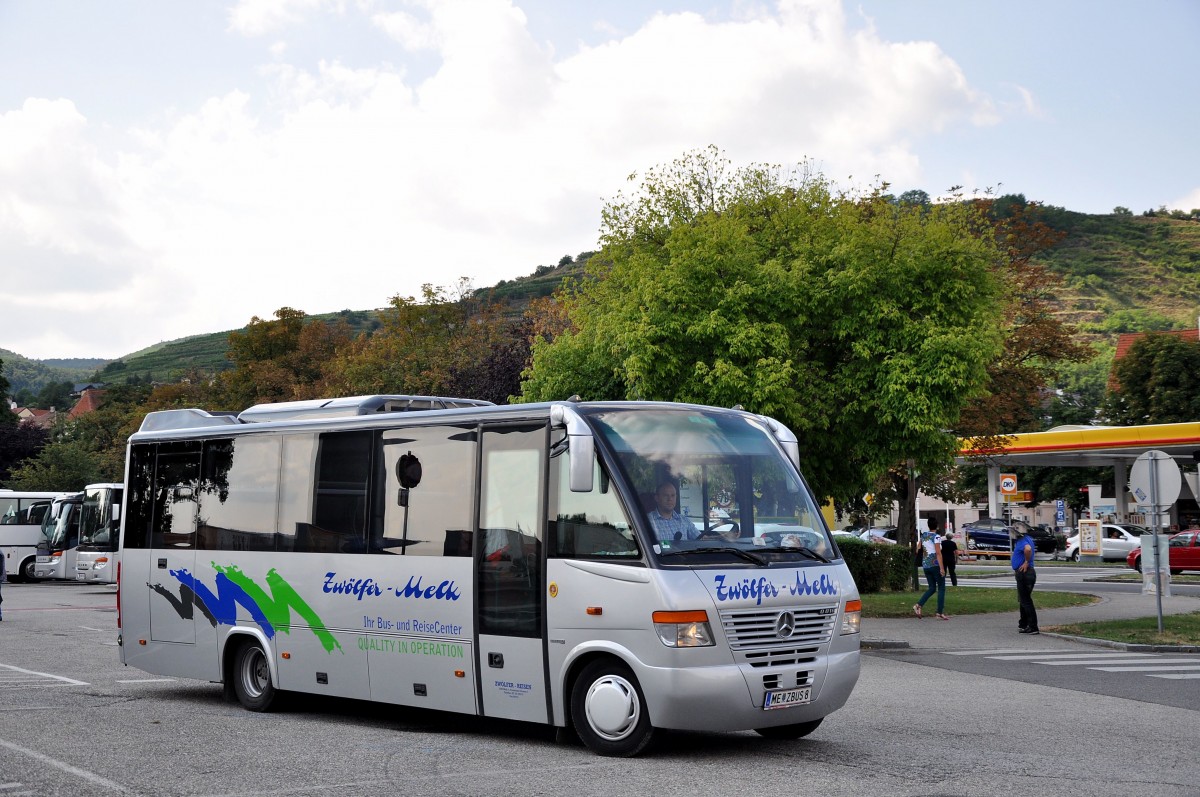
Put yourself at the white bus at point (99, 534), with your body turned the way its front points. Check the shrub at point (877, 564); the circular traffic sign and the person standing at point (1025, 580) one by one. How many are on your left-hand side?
3

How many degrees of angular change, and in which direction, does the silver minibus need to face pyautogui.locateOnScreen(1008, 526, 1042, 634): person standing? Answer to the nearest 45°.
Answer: approximately 90° to its left

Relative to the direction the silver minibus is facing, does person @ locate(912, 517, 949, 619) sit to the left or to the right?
on its left

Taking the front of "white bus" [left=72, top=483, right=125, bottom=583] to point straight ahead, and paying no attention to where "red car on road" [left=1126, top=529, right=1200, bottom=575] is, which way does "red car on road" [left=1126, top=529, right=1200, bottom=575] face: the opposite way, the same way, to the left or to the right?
to the right

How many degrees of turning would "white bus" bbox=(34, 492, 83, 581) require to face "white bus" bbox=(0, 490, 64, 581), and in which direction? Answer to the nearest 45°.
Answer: approximately 90° to its right

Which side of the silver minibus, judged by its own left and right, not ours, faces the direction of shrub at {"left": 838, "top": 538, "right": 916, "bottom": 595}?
left

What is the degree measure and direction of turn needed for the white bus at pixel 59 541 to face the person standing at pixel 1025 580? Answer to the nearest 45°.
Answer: approximately 90° to its left

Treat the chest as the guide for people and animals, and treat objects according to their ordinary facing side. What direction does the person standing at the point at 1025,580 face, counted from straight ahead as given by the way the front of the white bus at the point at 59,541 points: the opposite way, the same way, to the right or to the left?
to the right

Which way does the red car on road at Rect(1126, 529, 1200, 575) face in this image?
to the viewer's left

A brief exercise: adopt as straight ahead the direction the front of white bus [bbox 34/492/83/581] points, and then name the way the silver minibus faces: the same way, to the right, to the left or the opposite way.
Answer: to the left

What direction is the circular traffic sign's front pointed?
away from the camera

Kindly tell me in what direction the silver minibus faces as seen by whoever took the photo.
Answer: facing the viewer and to the right of the viewer

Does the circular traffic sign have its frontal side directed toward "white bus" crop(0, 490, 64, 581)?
no

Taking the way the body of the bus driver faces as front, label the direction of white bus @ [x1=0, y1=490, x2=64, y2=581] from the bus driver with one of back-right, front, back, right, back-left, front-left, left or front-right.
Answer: back

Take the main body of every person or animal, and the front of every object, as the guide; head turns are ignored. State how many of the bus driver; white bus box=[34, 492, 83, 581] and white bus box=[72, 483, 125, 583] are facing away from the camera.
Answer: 0

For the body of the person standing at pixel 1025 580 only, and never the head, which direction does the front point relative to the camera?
to the viewer's left

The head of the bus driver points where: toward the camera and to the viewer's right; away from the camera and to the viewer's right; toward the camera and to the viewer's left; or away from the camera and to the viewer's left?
toward the camera and to the viewer's right

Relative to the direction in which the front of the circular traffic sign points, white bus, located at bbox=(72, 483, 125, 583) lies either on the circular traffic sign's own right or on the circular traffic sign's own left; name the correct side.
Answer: on the circular traffic sign's own left

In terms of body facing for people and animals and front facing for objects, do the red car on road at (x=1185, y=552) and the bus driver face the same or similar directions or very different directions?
very different directions

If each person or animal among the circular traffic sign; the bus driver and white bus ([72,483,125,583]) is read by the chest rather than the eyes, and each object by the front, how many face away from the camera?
1
